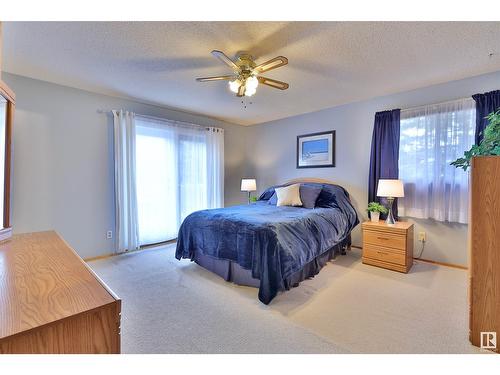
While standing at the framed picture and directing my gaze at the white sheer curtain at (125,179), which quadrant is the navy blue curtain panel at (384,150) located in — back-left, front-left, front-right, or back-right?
back-left

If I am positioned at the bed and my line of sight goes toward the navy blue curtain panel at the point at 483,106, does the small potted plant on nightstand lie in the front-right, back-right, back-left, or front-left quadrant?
front-left

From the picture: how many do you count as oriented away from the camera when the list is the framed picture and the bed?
0

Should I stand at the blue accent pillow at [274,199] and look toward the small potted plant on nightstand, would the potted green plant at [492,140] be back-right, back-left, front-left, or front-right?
front-right

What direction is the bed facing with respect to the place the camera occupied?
facing the viewer and to the left of the viewer

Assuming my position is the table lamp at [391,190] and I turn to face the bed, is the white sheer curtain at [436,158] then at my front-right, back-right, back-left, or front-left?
back-left

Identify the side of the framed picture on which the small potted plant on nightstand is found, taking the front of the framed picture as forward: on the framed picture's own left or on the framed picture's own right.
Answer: on the framed picture's own left

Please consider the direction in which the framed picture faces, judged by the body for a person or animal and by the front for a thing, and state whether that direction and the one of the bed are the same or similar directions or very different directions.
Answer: same or similar directions

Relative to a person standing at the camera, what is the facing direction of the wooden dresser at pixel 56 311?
facing away from the viewer and to the right of the viewer

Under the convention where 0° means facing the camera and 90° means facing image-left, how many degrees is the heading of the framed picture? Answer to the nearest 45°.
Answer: approximately 45°

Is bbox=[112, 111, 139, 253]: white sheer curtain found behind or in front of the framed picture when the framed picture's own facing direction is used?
in front

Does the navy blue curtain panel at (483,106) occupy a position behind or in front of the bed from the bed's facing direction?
behind
